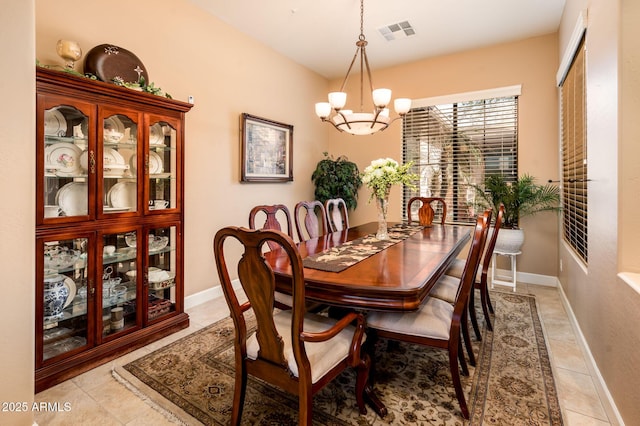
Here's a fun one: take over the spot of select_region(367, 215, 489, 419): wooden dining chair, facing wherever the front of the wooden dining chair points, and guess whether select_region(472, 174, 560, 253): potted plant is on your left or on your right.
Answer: on your right

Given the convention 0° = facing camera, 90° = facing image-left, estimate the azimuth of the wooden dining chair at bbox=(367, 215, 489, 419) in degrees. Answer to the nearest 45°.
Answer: approximately 90°

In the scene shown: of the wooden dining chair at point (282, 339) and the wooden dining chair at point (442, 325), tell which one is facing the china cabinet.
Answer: the wooden dining chair at point (442, 325)

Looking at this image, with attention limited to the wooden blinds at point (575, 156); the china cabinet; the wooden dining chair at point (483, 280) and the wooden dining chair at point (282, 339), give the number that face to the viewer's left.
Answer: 2

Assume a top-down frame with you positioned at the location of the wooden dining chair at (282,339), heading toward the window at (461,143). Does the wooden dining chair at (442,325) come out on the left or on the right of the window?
right

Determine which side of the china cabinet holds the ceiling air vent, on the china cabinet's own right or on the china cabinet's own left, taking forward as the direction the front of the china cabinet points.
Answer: on the china cabinet's own left

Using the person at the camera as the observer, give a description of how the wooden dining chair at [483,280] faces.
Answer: facing to the left of the viewer

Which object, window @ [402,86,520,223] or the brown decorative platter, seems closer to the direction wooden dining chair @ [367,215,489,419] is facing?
the brown decorative platter

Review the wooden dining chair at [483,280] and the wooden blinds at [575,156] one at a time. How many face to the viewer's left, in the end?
2

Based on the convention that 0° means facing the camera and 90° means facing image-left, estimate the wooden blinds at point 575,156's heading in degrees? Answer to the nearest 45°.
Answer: approximately 90°

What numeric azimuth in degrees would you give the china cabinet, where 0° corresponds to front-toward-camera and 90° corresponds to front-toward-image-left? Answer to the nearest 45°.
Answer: approximately 315°

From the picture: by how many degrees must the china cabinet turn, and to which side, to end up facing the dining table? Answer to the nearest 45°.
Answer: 0° — it already faces it
